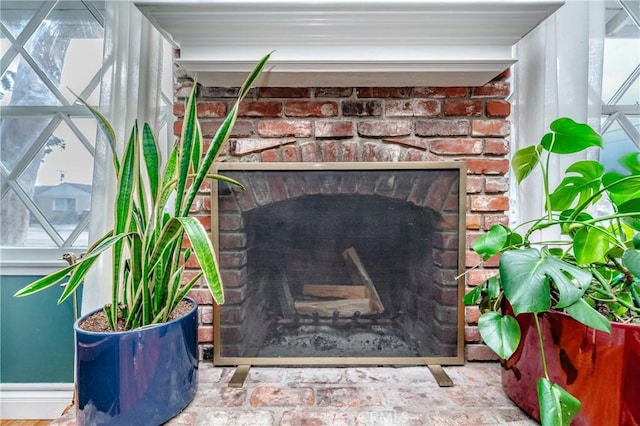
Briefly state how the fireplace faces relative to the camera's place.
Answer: facing the viewer

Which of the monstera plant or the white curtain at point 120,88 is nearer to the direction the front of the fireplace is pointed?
the monstera plant

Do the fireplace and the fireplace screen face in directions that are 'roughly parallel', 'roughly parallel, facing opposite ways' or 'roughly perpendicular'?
roughly parallel

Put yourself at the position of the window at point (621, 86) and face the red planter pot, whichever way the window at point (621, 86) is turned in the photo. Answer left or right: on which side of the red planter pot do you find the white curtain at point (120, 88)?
right

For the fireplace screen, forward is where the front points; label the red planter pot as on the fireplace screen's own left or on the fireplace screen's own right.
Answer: on the fireplace screen's own left

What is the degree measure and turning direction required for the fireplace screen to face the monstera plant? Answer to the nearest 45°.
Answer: approximately 45° to its left

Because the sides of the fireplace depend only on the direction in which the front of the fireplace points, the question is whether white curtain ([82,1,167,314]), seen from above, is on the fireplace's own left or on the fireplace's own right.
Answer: on the fireplace's own right

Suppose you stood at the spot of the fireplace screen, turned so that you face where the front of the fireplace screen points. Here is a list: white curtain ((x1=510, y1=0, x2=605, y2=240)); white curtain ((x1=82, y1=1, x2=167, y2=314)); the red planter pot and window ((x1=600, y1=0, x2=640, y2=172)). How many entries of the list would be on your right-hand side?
1

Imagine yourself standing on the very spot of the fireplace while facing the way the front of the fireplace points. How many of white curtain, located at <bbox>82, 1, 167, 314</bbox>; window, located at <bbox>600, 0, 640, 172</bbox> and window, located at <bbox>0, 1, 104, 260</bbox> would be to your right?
2

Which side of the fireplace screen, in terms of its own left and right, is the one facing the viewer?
front

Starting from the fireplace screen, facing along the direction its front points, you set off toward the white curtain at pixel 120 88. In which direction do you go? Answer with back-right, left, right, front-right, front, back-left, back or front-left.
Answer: right

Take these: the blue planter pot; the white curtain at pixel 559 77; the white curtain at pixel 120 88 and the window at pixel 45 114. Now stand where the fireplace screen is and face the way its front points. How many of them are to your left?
1

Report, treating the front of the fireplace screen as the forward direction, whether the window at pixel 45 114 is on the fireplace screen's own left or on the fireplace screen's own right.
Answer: on the fireplace screen's own right

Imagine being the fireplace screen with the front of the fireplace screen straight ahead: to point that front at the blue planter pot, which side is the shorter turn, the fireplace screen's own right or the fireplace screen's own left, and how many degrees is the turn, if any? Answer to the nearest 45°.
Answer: approximately 45° to the fireplace screen's own right
